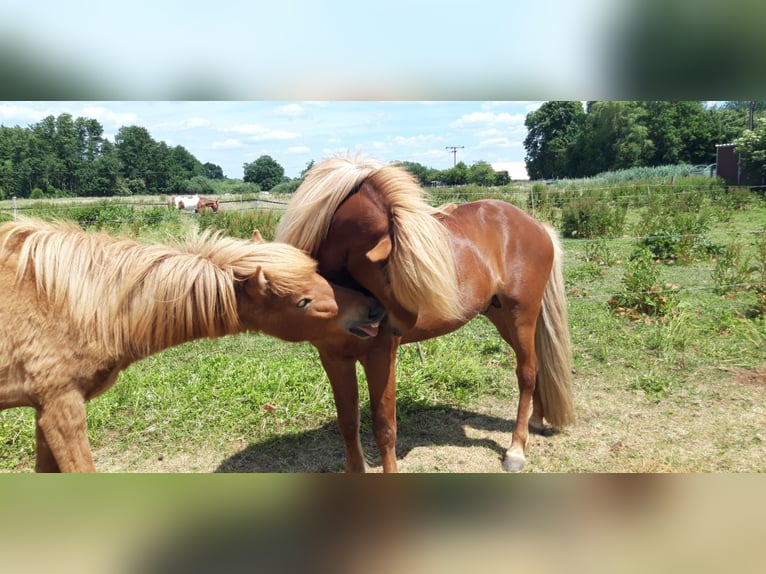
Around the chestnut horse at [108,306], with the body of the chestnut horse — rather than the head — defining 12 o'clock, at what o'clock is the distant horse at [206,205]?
The distant horse is roughly at 9 o'clock from the chestnut horse.

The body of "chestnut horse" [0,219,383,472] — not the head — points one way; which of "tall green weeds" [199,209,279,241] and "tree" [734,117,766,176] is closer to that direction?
the tree

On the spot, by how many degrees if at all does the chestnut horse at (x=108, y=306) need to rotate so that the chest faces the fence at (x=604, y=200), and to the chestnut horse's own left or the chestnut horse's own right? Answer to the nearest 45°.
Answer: approximately 45° to the chestnut horse's own left

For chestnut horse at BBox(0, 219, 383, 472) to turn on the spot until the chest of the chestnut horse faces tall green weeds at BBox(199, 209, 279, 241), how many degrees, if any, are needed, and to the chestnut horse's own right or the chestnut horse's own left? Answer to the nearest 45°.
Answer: approximately 90° to the chestnut horse's own left

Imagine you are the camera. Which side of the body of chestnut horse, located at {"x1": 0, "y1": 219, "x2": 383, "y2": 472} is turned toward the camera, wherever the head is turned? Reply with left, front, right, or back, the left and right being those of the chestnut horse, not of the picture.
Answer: right

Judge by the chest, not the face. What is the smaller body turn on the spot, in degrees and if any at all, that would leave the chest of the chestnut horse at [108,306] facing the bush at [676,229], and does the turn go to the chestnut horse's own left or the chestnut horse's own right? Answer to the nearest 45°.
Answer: approximately 45° to the chestnut horse's own left

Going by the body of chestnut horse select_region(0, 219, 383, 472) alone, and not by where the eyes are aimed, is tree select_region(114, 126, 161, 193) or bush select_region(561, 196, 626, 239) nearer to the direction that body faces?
the bush

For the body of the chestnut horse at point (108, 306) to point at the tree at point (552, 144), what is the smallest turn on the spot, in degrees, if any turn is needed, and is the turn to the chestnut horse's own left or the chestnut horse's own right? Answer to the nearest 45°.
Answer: approximately 45° to the chestnut horse's own left

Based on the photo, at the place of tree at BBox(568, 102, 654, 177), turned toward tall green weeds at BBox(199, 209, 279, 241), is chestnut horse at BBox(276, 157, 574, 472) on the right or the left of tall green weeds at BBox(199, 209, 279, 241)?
left
